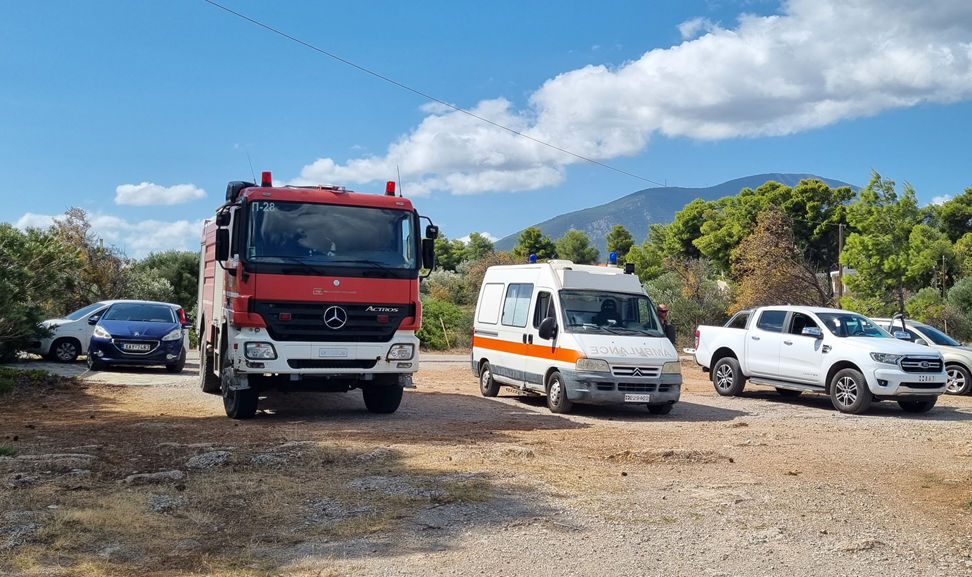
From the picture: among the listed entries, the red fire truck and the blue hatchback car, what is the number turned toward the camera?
2

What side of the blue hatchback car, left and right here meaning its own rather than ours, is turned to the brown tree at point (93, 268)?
back

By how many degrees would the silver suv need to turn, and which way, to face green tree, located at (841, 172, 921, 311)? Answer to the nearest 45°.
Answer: approximately 135° to its left

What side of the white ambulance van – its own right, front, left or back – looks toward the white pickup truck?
left

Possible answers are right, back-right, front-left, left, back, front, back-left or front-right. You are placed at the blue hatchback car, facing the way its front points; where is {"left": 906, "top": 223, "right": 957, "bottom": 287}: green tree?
left

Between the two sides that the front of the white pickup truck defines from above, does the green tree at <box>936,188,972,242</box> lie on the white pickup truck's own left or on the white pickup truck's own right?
on the white pickup truck's own left
